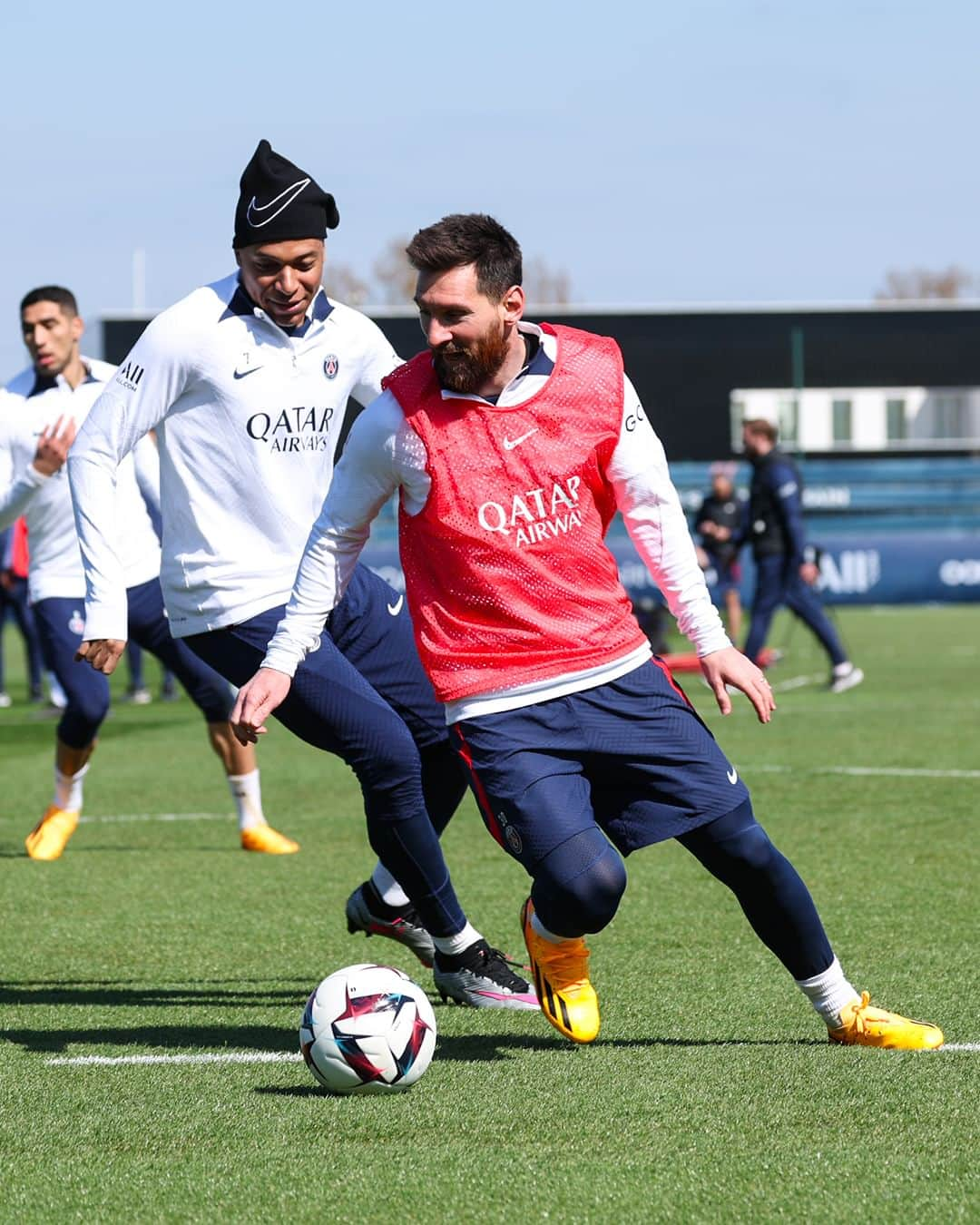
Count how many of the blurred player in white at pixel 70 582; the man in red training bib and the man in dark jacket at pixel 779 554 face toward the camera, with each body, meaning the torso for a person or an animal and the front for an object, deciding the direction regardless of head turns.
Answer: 2

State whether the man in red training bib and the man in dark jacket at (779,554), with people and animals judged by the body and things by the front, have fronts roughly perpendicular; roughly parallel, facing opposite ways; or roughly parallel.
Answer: roughly perpendicular

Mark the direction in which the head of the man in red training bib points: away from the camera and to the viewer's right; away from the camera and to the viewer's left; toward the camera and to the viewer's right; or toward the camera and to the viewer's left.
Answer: toward the camera and to the viewer's left

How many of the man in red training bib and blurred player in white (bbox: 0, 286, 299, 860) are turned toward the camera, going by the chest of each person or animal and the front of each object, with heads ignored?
2

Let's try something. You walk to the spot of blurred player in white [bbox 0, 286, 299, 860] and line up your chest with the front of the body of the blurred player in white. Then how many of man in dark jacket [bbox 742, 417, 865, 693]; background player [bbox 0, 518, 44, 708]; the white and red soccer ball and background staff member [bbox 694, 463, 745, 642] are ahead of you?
1

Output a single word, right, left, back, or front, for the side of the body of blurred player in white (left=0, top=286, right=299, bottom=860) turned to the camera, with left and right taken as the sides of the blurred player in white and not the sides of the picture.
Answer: front

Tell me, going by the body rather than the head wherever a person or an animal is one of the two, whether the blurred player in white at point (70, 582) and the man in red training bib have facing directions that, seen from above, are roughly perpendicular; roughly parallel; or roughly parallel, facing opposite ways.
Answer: roughly parallel

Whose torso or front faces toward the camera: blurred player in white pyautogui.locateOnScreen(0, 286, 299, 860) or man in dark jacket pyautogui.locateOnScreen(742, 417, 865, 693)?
the blurred player in white

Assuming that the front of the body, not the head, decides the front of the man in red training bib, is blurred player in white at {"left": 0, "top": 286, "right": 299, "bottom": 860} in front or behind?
behind
